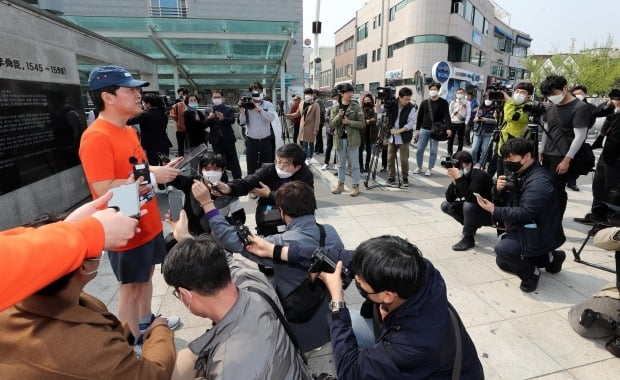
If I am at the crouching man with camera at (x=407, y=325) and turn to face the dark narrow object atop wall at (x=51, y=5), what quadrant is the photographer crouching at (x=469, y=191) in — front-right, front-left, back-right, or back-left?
front-right

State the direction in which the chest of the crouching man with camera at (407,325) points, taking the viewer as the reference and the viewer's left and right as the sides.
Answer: facing to the left of the viewer

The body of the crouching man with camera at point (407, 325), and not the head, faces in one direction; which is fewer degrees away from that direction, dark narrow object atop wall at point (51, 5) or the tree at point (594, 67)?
the dark narrow object atop wall

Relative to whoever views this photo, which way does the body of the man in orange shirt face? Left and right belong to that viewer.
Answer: facing to the right of the viewer

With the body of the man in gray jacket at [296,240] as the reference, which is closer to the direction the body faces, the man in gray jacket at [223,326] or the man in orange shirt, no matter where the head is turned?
the man in orange shirt

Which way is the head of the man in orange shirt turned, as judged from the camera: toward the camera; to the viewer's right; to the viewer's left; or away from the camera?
to the viewer's right

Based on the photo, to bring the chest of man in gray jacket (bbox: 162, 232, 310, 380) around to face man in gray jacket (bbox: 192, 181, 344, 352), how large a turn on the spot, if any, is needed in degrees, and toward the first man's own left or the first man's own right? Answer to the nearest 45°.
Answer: approximately 90° to the first man's own right

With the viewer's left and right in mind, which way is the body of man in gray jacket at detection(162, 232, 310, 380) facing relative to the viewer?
facing away from the viewer and to the left of the viewer

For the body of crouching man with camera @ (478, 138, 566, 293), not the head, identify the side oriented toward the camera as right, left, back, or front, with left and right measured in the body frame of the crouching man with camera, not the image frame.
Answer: left

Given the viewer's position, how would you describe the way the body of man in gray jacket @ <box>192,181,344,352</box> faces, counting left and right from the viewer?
facing away from the viewer and to the left of the viewer

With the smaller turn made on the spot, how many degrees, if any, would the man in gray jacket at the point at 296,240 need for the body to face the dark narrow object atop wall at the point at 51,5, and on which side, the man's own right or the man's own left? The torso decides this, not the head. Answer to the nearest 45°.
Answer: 0° — they already face it

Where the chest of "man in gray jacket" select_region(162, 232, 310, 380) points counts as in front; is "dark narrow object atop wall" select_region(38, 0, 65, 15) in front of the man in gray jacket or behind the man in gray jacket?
in front

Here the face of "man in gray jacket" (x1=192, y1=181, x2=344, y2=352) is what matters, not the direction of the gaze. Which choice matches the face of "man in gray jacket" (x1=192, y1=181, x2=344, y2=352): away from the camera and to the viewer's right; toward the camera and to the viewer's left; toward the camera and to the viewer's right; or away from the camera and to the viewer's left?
away from the camera and to the viewer's left

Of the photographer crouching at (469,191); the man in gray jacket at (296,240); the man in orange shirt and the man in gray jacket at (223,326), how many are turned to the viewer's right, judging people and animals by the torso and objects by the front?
1

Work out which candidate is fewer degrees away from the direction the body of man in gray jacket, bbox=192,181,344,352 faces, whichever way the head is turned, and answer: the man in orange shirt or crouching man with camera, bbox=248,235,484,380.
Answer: the man in orange shirt
